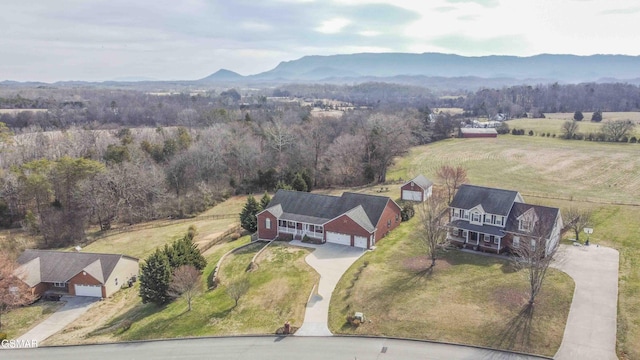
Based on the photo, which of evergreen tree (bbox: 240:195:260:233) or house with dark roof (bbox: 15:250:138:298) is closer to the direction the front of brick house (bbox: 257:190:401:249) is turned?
the house with dark roof

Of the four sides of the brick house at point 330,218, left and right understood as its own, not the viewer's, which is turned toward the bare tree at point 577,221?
left

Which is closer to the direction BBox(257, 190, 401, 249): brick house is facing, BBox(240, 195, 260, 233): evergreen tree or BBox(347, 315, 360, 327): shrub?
the shrub

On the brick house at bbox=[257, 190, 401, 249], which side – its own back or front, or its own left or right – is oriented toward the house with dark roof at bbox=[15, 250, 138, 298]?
right

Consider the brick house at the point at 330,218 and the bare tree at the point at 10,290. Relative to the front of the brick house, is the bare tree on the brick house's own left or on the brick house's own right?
on the brick house's own right

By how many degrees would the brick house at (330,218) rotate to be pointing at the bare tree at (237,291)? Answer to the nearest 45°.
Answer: approximately 45° to its right

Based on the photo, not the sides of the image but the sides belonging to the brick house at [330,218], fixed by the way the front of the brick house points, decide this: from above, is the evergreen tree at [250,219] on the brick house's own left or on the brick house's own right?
on the brick house's own right

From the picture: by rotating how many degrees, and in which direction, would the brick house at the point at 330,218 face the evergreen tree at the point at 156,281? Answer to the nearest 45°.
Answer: approximately 45° to its right

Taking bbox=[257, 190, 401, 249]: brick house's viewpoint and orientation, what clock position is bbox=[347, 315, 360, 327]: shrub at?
The shrub is roughly at 12 o'clock from the brick house.

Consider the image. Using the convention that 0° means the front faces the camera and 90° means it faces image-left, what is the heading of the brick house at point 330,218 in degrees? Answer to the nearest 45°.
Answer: approximately 0°
